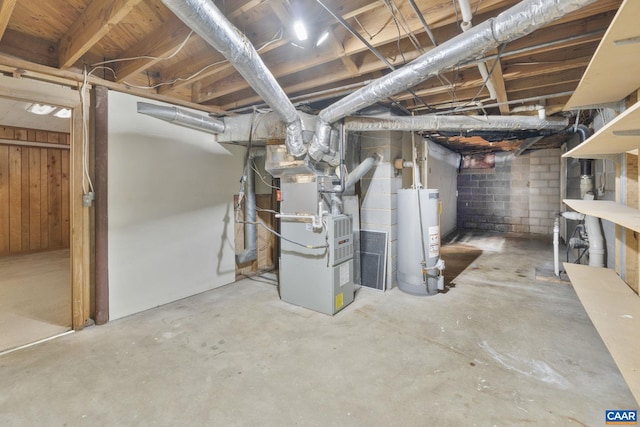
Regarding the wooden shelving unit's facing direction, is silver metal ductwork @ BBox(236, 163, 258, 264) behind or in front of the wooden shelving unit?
in front

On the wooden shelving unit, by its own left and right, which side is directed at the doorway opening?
front

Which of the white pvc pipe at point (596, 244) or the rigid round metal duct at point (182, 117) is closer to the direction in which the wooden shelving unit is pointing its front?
the rigid round metal duct

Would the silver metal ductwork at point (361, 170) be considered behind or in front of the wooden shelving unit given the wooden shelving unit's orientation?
in front

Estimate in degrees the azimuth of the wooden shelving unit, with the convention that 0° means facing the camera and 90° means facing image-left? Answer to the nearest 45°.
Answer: approximately 90°

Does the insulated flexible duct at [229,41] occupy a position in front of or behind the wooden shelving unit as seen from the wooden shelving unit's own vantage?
in front

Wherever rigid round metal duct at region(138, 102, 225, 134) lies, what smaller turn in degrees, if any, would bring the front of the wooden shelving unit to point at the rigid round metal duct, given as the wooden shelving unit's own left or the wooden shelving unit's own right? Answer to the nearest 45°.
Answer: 0° — it already faces it

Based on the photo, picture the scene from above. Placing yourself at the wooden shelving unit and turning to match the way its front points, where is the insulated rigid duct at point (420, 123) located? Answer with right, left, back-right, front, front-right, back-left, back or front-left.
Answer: front-right

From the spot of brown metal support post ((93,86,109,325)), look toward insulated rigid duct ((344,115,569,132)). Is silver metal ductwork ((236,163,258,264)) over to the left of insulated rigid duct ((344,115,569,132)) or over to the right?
left
